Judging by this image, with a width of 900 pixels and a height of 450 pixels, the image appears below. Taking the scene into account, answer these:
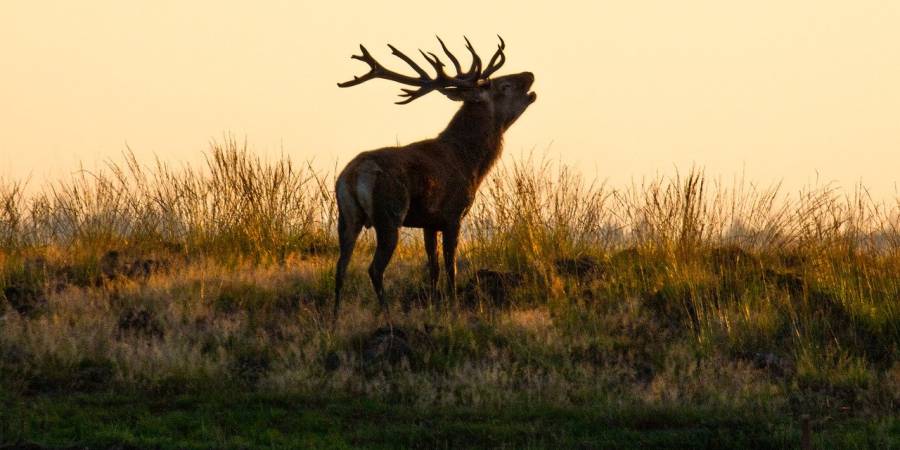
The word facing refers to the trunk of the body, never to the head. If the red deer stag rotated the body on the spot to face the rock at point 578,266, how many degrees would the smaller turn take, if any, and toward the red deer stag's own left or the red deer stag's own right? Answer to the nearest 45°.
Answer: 0° — it already faces it

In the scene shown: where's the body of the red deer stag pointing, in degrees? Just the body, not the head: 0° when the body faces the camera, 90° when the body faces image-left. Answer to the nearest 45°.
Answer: approximately 225°
